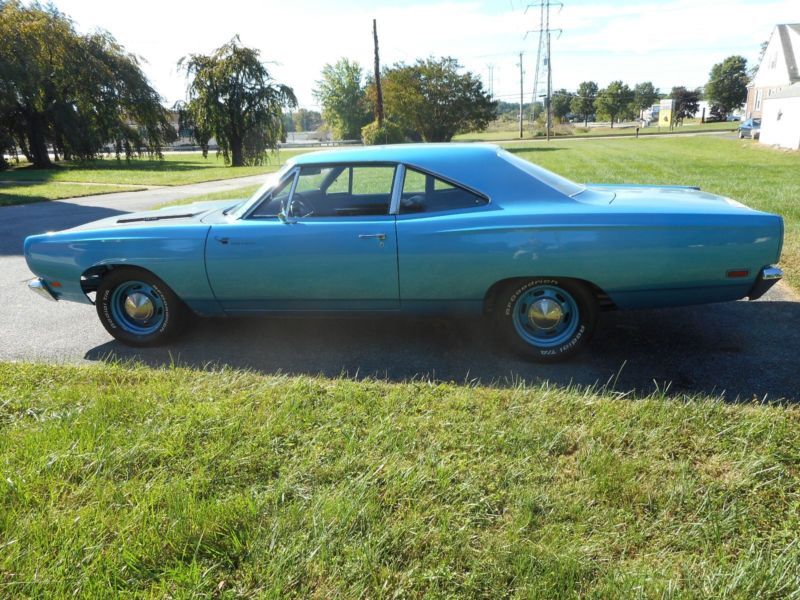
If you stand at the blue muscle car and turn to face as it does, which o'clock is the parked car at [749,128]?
The parked car is roughly at 4 o'clock from the blue muscle car.

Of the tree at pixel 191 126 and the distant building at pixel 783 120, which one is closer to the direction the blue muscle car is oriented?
the tree

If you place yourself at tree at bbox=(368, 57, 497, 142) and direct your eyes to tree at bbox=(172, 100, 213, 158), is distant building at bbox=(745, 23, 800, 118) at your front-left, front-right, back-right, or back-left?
back-left

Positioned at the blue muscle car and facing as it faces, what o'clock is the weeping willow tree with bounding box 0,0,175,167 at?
The weeping willow tree is roughly at 2 o'clock from the blue muscle car.

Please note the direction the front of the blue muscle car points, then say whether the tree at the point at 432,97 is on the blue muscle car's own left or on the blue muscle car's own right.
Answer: on the blue muscle car's own right

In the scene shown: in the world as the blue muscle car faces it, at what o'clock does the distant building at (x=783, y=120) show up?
The distant building is roughly at 4 o'clock from the blue muscle car.

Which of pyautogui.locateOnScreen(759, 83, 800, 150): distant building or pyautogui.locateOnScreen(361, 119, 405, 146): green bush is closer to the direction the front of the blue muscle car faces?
the green bush

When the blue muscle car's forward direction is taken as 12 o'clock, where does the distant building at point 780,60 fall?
The distant building is roughly at 4 o'clock from the blue muscle car.

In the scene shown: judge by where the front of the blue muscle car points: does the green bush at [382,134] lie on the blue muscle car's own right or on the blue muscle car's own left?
on the blue muscle car's own right

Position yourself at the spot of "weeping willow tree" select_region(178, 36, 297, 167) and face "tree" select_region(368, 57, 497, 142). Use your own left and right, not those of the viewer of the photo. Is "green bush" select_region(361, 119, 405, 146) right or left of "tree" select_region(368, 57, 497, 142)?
right

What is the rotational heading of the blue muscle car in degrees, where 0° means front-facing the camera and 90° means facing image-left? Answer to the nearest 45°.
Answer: approximately 90°

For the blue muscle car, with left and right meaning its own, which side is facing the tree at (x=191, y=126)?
right
